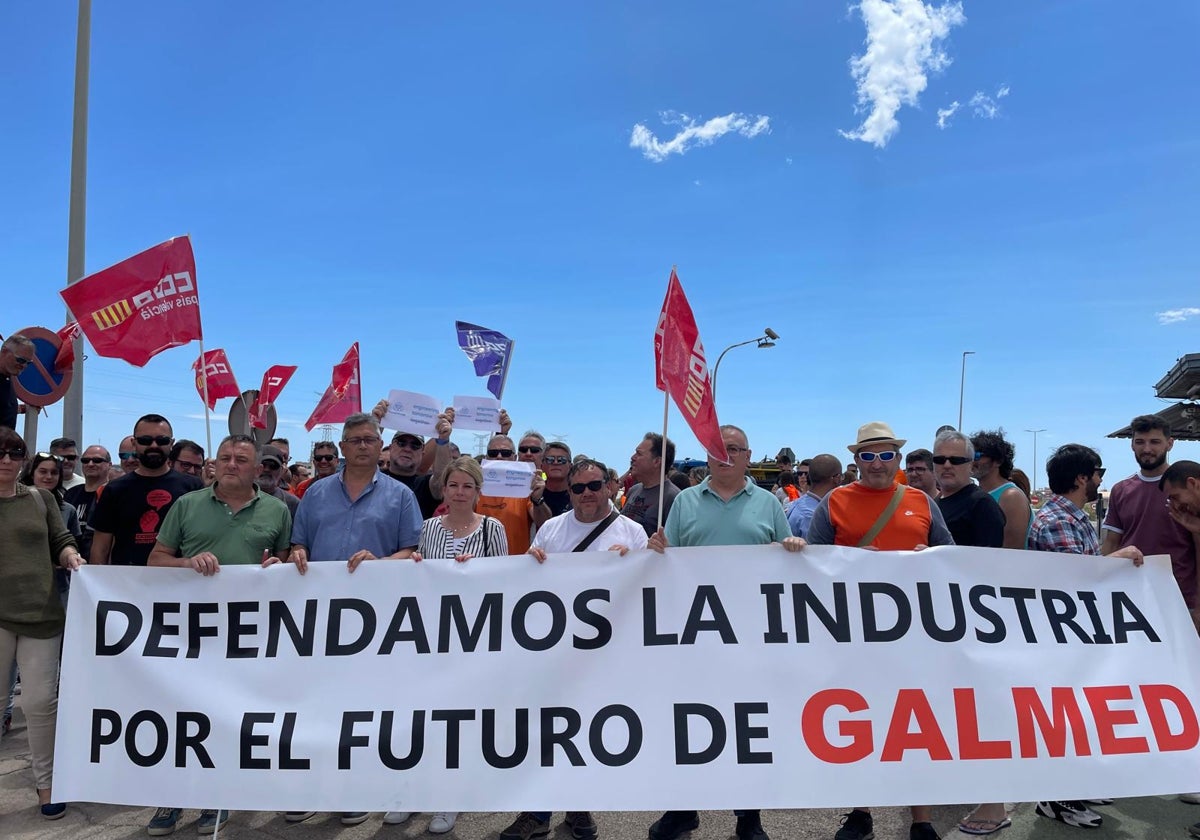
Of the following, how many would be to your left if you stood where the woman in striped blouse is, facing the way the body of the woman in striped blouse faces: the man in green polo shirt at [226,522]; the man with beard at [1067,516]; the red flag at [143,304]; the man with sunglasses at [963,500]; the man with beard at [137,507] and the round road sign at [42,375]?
2

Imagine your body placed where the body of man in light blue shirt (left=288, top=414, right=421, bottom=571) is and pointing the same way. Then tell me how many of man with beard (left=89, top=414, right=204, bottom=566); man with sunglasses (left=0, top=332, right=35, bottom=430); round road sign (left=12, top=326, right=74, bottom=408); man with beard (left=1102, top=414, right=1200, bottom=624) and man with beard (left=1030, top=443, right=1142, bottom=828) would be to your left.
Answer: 2

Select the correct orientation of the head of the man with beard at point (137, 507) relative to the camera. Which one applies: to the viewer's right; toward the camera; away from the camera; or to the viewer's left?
toward the camera

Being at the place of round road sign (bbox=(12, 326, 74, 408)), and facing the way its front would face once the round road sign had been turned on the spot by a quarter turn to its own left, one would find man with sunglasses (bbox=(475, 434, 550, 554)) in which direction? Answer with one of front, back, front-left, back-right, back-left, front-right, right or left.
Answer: front-right

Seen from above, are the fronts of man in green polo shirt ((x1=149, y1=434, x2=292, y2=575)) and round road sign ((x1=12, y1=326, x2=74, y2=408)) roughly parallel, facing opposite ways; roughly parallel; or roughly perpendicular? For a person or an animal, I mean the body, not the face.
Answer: roughly parallel

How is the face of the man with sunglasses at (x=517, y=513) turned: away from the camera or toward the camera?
toward the camera

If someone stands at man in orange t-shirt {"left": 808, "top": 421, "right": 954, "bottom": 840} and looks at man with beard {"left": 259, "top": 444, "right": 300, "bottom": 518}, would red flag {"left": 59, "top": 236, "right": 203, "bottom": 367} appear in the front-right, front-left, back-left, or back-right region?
front-left

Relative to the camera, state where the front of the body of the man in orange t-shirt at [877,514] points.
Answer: toward the camera

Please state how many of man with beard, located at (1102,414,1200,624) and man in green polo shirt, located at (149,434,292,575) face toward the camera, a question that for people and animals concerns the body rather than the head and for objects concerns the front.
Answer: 2

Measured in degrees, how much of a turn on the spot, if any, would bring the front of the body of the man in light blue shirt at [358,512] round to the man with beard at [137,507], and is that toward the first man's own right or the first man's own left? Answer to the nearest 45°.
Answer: approximately 135° to the first man's own right

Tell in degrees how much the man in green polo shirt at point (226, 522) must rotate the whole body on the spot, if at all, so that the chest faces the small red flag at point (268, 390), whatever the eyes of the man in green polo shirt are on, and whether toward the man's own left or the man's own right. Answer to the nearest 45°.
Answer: approximately 180°

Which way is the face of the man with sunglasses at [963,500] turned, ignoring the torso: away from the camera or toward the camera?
toward the camera

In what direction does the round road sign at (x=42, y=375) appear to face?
toward the camera

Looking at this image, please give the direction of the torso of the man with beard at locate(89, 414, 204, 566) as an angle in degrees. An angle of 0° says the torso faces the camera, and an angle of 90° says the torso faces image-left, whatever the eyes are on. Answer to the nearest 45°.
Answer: approximately 0°

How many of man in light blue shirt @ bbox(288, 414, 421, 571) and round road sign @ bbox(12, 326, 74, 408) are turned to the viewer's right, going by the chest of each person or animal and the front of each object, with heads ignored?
0
